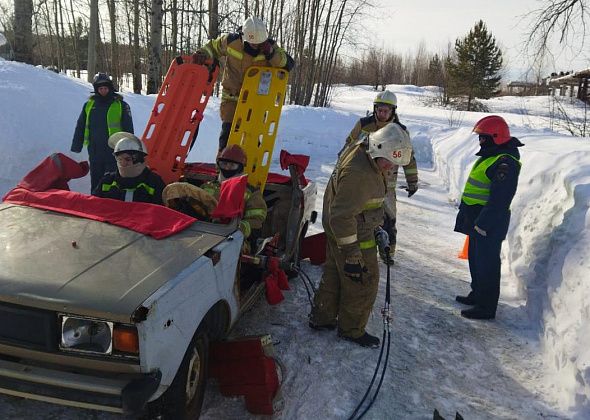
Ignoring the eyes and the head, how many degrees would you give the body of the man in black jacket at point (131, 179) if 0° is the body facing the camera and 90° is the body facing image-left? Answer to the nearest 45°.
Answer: approximately 0°

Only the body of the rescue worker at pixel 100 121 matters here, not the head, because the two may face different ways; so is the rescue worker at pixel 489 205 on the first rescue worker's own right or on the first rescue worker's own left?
on the first rescue worker's own left

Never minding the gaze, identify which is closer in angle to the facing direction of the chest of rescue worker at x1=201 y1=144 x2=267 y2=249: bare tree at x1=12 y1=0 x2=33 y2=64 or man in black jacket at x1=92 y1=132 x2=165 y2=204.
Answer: the man in black jacket

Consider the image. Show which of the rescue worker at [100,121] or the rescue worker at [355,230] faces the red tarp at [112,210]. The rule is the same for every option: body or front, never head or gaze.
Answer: the rescue worker at [100,121]

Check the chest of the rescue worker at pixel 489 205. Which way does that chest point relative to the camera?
to the viewer's left

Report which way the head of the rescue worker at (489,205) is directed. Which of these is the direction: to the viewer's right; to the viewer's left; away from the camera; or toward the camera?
to the viewer's left

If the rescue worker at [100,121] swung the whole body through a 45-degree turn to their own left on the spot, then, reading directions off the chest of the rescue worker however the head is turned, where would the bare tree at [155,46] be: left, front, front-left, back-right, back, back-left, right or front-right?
back-left
